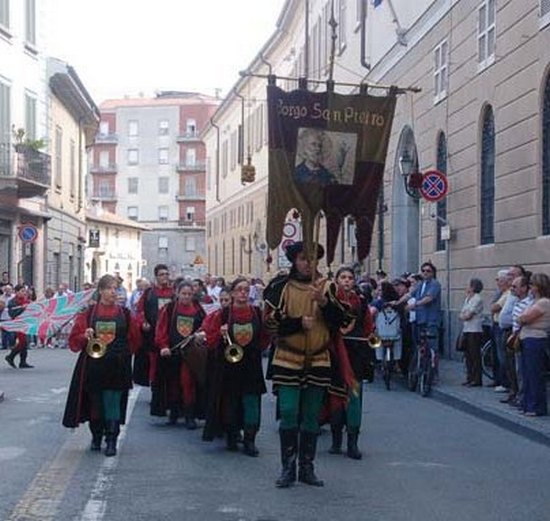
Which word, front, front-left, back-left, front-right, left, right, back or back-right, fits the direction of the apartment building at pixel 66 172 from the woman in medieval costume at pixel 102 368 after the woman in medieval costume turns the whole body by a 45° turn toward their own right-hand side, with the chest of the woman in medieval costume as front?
back-right

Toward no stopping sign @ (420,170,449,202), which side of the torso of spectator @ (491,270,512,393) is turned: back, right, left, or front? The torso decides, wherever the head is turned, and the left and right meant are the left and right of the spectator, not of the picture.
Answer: right

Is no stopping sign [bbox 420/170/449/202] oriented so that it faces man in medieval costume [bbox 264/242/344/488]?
yes

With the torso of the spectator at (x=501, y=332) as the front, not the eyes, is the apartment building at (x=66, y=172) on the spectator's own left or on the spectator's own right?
on the spectator's own right

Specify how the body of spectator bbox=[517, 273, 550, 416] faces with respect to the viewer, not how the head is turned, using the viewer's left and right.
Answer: facing to the left of the viewer

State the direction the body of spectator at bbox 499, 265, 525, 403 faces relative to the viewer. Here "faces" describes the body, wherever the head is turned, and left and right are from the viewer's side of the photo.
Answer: facing to the left of the viewer

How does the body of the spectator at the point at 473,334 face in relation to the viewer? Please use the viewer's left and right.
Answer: facing to the left of the viewer

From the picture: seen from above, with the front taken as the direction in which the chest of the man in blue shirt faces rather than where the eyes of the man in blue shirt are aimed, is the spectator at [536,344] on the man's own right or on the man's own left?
on the man's own left

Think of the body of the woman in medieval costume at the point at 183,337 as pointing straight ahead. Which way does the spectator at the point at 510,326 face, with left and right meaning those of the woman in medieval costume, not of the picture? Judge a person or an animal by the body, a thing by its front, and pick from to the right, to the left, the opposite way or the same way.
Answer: to the right

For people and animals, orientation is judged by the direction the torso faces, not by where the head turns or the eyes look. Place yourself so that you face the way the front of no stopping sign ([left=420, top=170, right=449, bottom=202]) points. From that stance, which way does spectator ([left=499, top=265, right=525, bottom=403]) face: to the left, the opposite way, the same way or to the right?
to the right

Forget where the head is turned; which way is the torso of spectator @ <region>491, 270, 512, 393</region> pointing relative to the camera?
to the viewer's left

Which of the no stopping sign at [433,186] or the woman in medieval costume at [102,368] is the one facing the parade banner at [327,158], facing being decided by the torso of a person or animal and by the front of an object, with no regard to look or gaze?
the no stopping sign
